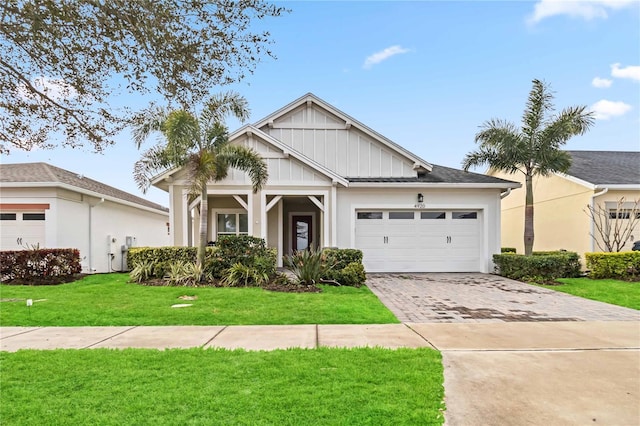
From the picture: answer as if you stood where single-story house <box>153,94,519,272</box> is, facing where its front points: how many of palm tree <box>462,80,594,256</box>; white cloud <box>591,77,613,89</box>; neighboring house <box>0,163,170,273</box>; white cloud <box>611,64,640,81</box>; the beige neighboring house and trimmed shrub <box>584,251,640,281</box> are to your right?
1

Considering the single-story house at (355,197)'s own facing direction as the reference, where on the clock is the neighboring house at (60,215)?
The neighboring house is roughly at 3 o'clock from the single-story house.

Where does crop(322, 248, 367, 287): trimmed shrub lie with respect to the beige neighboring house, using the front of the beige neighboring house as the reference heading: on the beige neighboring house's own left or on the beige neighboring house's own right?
on the beige neighboring house's own right

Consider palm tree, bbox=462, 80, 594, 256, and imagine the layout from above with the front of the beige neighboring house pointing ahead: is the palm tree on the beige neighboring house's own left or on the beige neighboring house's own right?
on the beige neighboring house's own right

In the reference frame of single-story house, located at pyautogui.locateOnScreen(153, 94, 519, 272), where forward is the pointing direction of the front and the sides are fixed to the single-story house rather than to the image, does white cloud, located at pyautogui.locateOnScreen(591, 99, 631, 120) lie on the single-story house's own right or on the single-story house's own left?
on the single-story house's own left

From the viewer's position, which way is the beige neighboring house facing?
facing the viewer and to the right of the viewer

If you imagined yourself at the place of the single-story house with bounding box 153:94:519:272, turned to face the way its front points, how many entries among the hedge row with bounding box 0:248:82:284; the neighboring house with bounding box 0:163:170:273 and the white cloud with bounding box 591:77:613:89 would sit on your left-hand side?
1

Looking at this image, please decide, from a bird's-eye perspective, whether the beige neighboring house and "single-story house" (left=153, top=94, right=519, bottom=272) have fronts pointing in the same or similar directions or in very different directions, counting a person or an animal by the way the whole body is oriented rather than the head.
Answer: same or similar directions

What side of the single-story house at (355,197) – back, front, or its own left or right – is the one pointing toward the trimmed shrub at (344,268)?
front

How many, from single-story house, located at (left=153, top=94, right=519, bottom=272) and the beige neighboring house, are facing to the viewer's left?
0

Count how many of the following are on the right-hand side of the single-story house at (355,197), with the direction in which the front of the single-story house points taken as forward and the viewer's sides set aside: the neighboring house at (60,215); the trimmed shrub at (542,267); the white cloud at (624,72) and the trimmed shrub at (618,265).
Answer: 1

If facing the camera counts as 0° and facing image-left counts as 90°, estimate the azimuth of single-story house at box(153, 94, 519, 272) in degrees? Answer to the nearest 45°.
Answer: approximately 0°

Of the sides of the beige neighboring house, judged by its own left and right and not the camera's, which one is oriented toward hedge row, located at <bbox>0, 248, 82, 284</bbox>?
right

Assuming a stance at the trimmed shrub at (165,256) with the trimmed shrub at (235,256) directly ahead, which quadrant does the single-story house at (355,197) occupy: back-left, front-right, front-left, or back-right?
front-left

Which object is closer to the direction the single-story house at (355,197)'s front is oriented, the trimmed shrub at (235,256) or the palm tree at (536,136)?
the trimmed shrub
